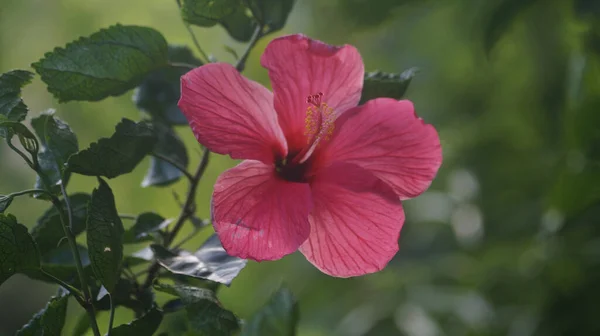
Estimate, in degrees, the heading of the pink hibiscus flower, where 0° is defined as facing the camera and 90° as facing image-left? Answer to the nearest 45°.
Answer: approximately 0°
